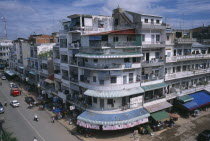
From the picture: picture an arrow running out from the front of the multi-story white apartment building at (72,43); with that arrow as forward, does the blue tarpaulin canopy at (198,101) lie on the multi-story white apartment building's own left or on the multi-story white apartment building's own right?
on the multi-story white apartment building's own left

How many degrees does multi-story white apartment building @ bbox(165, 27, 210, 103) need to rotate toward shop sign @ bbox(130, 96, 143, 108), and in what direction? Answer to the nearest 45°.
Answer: approximately 90° to its right

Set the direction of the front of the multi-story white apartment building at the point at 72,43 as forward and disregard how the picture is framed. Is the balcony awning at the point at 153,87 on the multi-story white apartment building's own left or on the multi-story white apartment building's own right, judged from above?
on the multi-story white apartment building's own left

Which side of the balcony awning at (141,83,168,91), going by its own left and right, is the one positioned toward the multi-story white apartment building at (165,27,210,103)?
left

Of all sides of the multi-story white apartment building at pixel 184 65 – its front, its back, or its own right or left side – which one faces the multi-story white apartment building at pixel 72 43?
right

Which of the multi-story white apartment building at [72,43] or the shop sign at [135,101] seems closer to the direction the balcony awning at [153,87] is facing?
the shop sign

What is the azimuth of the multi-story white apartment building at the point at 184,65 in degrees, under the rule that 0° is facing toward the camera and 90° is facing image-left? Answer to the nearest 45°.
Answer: approximately 315°
